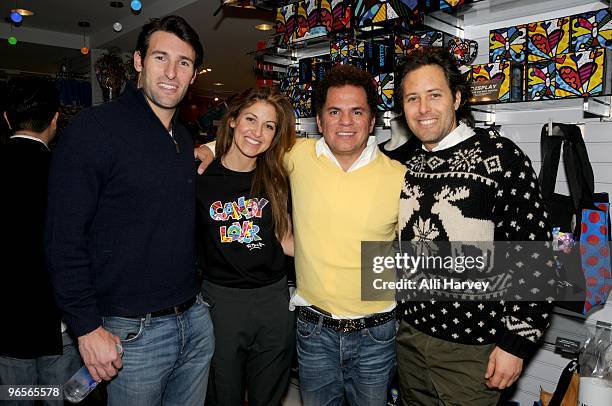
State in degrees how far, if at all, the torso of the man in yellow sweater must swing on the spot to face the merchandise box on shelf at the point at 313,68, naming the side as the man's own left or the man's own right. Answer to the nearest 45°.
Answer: approximately 180°

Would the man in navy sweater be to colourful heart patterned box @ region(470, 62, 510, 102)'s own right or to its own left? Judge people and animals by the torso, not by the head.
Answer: on its right

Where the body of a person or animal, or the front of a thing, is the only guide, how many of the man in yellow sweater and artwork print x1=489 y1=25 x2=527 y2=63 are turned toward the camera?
2

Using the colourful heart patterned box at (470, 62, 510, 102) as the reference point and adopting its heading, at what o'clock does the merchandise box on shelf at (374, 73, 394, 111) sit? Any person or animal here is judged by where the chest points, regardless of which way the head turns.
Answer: The merchandise box on shelf is roughly at 4 o'clock from the colourful heart patterned box.

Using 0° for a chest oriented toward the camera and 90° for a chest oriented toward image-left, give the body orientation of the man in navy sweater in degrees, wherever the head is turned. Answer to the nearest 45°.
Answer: approximately 315°

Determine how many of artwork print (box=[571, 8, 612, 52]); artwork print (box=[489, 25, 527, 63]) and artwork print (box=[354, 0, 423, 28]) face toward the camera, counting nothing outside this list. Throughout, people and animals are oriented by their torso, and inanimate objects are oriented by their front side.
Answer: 3
